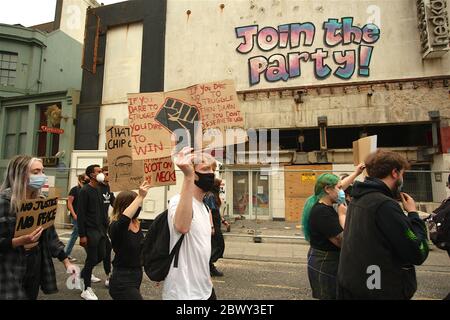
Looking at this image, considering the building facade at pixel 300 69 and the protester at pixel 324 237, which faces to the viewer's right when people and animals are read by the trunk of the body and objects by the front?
the protester

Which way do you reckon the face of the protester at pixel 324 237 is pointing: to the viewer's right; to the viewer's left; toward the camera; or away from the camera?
to the viewer's right

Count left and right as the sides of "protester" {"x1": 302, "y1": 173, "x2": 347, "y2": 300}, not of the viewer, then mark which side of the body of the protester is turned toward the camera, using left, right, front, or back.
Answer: right

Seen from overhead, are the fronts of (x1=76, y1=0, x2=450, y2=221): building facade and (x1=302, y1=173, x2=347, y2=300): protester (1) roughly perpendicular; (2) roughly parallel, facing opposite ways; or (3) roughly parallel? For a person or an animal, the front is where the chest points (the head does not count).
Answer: roughly perpendicular

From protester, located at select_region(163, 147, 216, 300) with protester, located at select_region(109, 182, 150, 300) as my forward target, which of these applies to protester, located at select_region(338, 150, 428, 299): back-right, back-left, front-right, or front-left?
back-right
